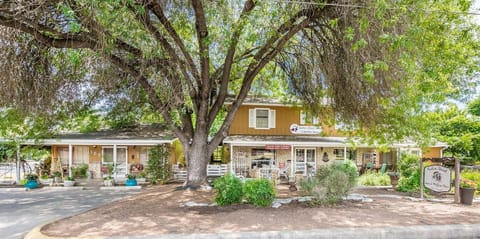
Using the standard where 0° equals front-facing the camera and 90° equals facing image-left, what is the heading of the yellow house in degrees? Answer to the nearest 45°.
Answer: approximately 0°

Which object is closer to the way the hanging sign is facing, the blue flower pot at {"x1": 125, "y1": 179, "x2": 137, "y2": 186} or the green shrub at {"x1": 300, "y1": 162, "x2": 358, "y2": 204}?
the green shrub

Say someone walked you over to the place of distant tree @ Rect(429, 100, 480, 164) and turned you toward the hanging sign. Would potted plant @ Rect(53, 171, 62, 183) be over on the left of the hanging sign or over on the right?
right

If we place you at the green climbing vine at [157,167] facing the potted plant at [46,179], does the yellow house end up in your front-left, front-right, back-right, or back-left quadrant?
back-right

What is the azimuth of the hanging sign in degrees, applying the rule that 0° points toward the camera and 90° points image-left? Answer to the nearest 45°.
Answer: approximately 0°

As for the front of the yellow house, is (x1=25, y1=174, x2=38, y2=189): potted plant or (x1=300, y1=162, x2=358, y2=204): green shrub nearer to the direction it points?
the green shrub

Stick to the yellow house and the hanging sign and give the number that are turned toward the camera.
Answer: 2
